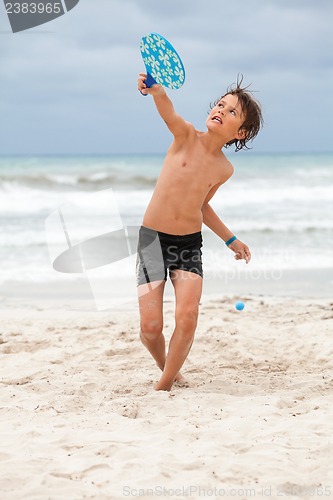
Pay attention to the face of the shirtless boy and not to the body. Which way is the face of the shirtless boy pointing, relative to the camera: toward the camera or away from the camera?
toward the camera

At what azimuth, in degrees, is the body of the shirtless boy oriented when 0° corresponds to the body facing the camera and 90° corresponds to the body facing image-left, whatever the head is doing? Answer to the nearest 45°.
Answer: approximately 0°
